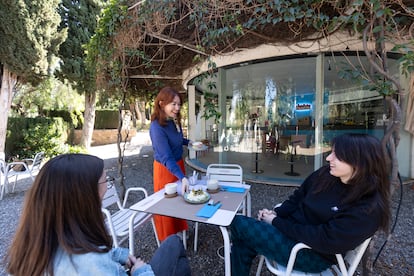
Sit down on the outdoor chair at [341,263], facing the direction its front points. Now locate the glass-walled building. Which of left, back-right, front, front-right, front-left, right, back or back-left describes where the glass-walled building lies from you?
right

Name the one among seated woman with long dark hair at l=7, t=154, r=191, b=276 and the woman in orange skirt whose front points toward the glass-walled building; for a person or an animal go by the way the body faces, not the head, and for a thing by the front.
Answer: the seated woman with long dark hair

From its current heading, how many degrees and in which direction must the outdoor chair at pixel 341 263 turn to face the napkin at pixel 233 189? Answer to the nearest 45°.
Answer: approximately 45° to its right

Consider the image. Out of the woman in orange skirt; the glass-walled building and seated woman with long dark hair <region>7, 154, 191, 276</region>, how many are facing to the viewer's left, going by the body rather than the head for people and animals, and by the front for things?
0

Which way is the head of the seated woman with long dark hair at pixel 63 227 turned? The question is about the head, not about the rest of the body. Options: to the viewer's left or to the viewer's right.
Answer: to the viewer's right

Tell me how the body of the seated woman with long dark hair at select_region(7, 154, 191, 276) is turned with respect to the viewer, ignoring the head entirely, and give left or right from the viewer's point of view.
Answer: facing away from the viewer and to the right of the viewer

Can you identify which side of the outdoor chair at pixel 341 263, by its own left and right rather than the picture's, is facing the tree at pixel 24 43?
front

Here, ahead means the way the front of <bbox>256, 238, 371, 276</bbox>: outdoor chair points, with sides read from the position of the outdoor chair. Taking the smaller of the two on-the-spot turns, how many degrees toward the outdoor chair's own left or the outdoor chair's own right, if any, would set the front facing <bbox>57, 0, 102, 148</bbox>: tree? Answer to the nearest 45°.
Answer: approximately 45° to the outdoor chair's own right

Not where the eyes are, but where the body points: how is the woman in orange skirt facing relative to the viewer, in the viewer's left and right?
facing the viewer and to the right of the viewer

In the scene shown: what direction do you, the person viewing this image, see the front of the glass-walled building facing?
facing the viewer

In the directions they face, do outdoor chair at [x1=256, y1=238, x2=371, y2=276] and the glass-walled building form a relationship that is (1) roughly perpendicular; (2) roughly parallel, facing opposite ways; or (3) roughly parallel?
roughly perpendicular

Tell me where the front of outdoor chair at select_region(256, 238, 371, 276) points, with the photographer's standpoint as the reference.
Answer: facing to the left of the viewer

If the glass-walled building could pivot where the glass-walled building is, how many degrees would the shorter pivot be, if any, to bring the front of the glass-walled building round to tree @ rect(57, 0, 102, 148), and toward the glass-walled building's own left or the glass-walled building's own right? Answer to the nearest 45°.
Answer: approximately 90° to the glass-walled building's own right

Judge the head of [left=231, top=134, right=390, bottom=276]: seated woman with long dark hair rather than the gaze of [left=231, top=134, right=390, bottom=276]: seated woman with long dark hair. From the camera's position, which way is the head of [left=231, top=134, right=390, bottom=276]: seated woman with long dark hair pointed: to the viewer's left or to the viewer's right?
to the viewer's left

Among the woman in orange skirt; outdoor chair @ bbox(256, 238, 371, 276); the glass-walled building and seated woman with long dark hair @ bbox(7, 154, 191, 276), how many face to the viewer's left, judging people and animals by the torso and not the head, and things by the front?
1

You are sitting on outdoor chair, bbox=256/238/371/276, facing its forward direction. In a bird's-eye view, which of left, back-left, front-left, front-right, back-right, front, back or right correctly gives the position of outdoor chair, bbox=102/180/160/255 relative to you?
front

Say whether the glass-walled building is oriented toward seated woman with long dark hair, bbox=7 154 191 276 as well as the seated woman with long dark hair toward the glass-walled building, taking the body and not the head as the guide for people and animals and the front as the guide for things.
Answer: yes

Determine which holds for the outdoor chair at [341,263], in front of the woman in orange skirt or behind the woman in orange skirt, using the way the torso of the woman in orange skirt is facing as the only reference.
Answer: in front
